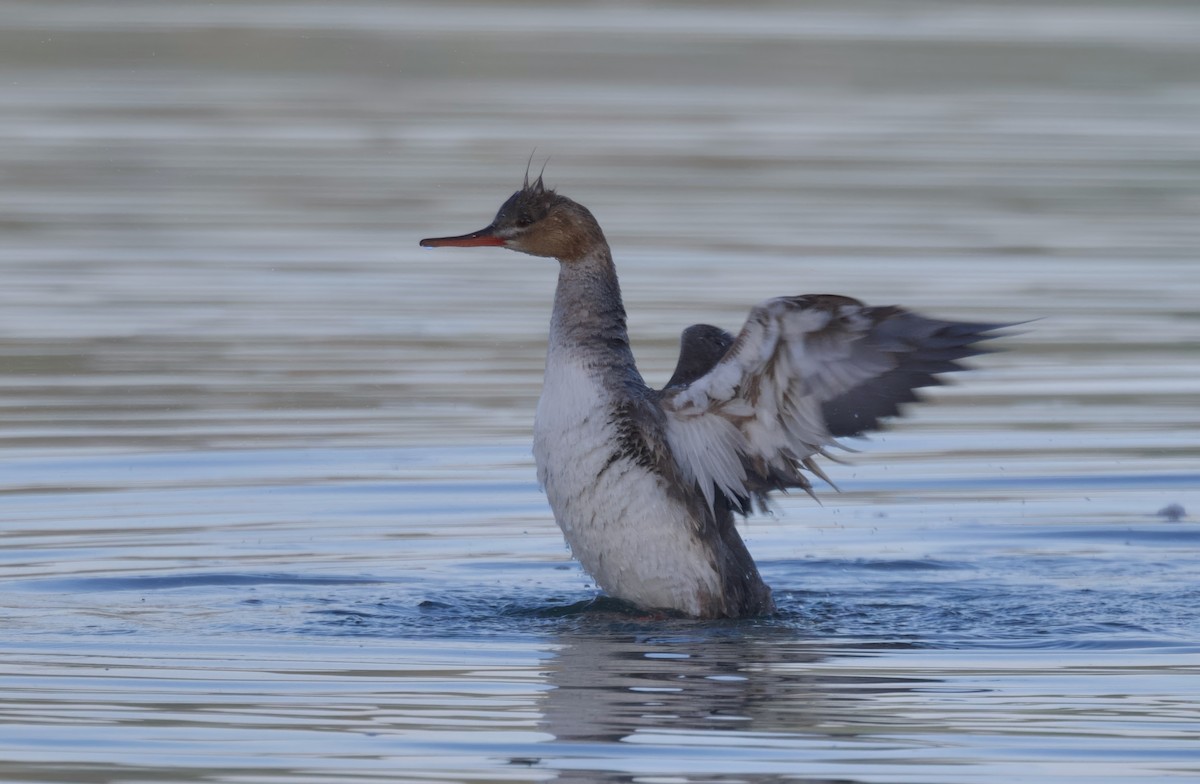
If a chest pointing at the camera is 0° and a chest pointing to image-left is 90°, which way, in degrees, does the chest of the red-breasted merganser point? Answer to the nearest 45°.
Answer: approximately 90°
